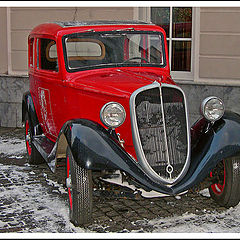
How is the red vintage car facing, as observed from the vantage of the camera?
facing the viewer and to the right of the viewer
